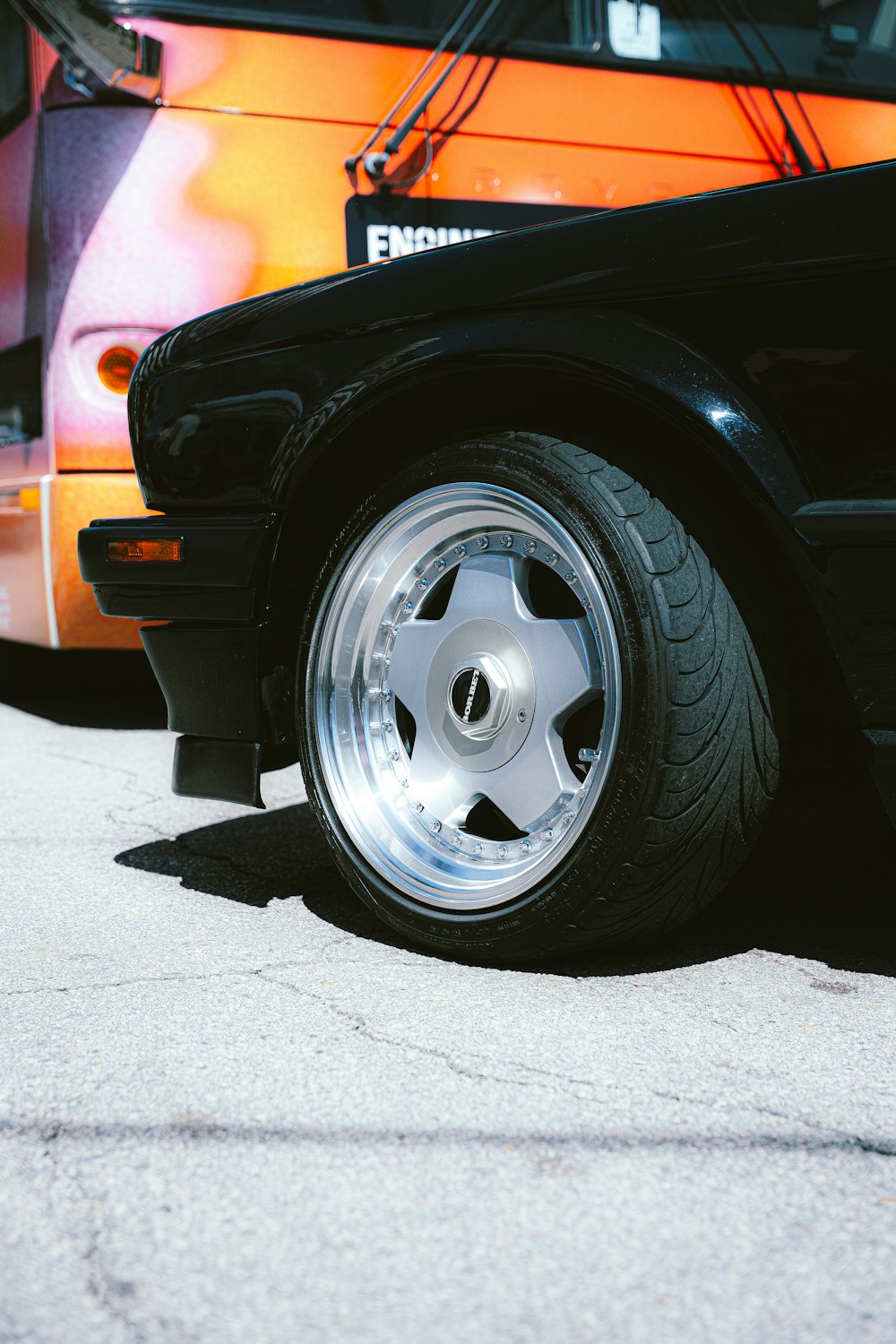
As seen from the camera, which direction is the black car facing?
to the viewer's left

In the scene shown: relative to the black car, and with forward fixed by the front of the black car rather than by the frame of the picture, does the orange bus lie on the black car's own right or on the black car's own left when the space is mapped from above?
on the black car's own right
